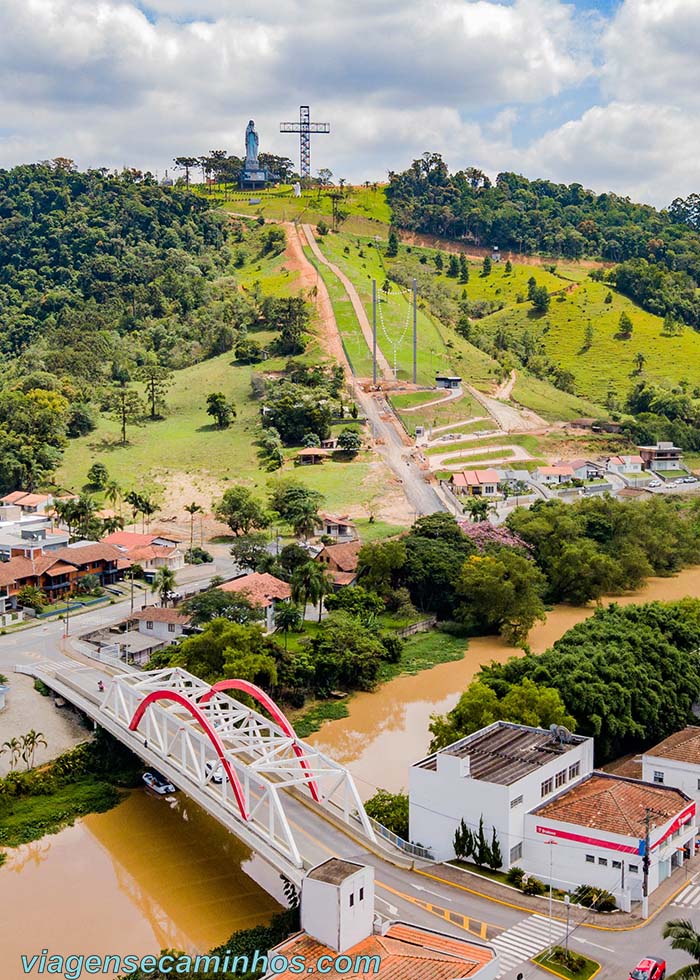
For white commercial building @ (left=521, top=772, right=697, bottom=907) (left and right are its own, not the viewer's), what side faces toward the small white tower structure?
right

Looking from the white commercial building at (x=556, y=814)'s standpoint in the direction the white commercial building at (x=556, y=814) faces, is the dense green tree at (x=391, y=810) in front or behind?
behind

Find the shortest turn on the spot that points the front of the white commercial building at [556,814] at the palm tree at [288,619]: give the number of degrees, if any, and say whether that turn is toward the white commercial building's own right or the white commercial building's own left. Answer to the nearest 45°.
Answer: approximately 180°

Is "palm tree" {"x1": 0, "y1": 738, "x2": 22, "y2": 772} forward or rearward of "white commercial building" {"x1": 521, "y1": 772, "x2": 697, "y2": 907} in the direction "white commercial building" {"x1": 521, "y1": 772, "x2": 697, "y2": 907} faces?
rearward

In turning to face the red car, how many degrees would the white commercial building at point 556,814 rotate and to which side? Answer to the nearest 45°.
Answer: approximately 45° to its right

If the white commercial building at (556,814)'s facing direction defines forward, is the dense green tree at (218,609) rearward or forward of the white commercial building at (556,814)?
rearward

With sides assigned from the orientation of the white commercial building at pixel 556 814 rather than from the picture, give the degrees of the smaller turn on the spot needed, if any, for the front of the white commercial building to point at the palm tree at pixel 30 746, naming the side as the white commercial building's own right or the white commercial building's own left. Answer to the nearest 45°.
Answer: approximately 135° to the white commercial building's own right
